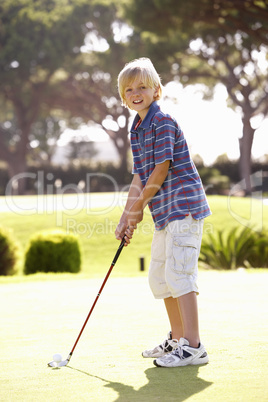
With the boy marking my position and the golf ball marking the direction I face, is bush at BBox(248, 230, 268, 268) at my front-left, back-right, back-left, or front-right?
back-right

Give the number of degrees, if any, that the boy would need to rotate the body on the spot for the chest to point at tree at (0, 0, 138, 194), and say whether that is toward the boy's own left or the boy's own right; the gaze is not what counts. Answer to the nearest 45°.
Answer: approximately 90° to the boy's own right

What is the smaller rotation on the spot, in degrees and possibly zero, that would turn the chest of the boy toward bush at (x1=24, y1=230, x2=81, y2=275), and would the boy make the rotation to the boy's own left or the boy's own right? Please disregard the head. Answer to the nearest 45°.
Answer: approximately 90° to the boy's own right
